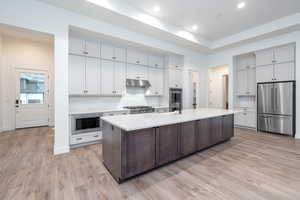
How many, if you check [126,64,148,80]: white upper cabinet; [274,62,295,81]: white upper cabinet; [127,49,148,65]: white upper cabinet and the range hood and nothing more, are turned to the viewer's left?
0

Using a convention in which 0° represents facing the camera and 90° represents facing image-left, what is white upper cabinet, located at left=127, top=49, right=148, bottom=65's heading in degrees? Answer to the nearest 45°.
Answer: approximately 315°

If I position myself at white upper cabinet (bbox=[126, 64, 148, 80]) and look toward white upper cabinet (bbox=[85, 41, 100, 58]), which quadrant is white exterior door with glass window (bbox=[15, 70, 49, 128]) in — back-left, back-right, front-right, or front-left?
front-right

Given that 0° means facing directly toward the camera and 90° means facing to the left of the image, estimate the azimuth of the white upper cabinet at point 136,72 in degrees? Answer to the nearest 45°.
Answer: approximately 315°

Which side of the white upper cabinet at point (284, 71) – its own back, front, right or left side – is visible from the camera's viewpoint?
front

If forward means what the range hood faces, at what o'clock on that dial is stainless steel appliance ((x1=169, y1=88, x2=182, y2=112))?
The stainless steel appliance is roughly at 10 o'clock from the range hood.

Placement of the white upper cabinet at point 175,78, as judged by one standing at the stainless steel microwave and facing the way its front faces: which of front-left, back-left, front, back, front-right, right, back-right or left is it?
front-left

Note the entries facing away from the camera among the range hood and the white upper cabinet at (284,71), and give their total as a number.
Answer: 0

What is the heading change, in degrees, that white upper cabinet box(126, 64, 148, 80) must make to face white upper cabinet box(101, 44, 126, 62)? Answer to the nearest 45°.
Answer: approximately 90° to its right
